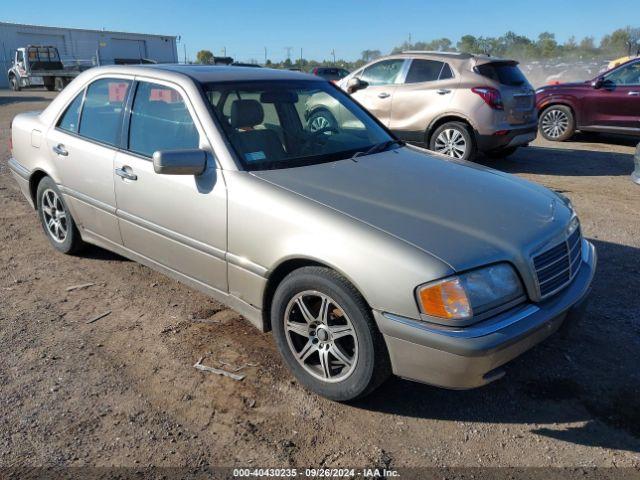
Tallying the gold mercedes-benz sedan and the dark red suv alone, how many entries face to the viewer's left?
1

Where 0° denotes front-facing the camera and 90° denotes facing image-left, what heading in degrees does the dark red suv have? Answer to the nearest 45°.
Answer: approximately 90°

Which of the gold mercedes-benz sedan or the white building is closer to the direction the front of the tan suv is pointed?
the white building

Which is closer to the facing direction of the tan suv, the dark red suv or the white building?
the white building

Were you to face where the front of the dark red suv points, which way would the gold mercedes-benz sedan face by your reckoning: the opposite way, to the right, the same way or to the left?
the opposite way

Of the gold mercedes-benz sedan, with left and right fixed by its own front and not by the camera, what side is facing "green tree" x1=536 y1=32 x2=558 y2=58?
left

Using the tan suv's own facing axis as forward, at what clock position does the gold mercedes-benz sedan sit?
The gold mercedes-benz sedan is roughly at 8 o'clock from the tan suv.

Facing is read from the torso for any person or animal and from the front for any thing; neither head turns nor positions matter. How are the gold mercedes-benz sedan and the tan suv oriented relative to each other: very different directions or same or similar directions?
very different directions

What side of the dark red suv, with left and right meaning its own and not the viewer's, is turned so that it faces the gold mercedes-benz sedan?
left

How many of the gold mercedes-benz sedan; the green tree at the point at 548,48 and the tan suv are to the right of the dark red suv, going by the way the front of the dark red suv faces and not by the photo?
1

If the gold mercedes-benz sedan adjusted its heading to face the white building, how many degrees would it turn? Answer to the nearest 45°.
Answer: approximately 180°

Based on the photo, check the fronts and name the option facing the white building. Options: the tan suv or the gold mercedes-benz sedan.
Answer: the tan suv

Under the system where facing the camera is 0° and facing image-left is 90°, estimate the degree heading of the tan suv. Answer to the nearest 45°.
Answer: approximately 135°
